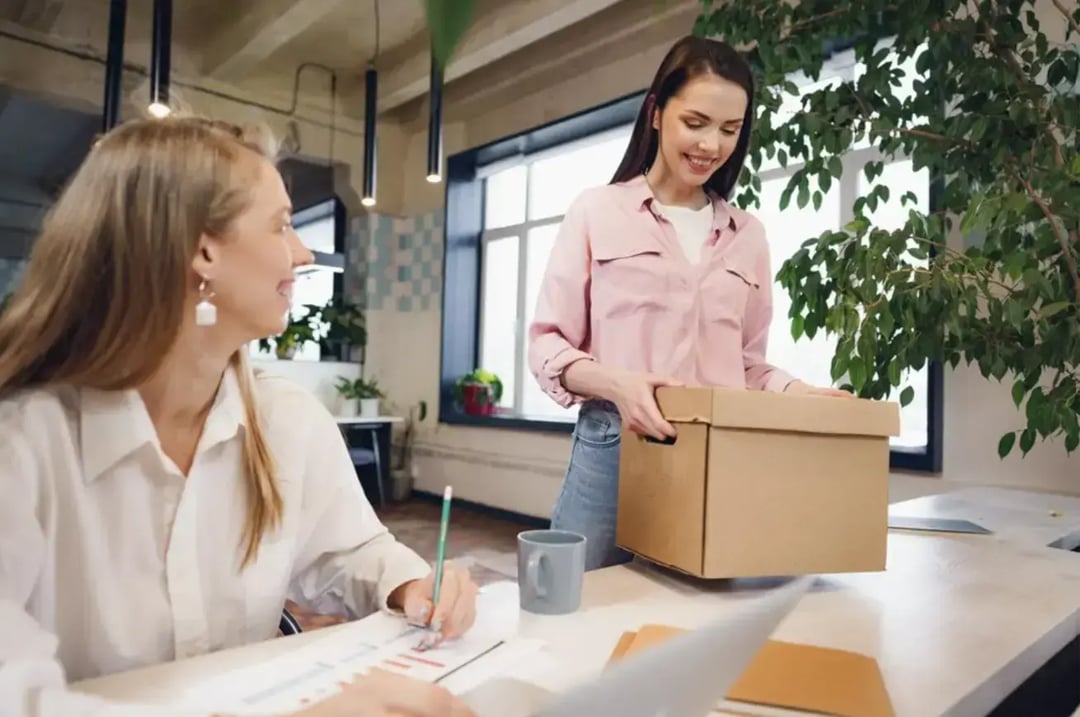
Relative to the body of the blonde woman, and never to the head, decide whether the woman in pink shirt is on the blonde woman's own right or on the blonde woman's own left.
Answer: on the blonde woman's own left

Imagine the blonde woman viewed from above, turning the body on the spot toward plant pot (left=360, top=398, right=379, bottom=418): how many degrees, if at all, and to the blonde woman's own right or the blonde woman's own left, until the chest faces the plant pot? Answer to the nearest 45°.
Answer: approximately 135° to the blonde woman's own left

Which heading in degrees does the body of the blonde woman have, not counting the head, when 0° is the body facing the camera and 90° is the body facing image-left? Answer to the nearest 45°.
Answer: approximately 315°

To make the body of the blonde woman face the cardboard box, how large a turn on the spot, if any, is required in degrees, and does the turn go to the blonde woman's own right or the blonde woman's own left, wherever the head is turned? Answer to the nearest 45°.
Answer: approximately 45° to the blonde woman's own left

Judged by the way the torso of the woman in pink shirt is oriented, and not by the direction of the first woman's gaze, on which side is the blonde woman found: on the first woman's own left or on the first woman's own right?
on the first woman's own right

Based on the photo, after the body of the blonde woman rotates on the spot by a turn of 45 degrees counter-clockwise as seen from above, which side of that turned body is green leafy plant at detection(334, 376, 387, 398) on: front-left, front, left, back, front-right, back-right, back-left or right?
left

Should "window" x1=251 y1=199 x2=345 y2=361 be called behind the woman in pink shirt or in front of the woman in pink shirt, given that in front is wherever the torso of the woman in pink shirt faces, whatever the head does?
behind

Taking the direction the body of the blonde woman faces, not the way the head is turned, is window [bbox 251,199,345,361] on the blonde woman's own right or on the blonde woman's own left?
on the blonde woman's own left

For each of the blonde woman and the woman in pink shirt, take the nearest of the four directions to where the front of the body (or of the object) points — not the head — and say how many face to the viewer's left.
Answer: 0
